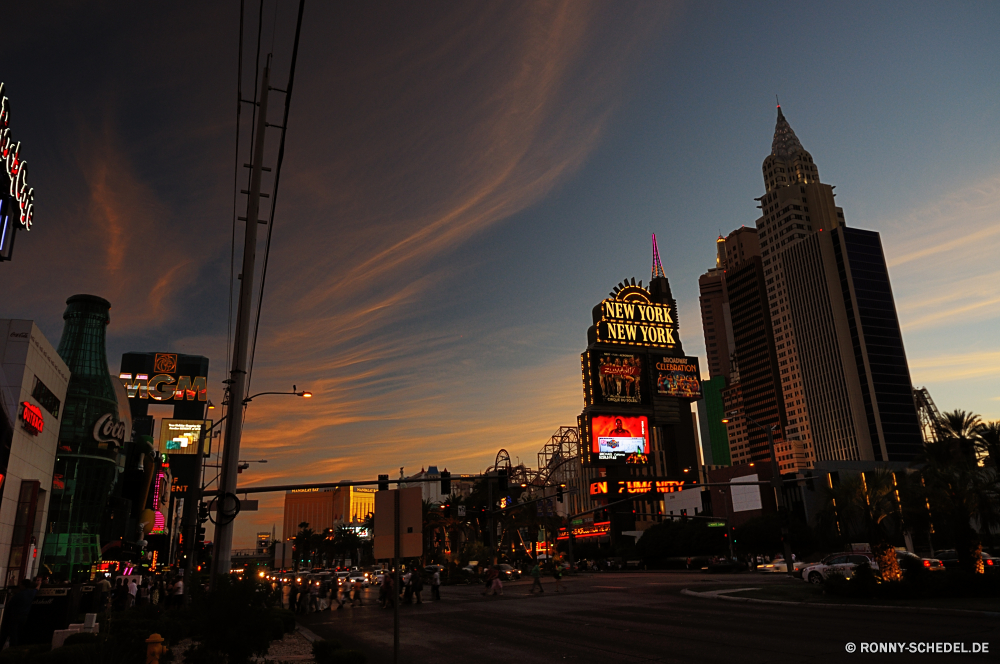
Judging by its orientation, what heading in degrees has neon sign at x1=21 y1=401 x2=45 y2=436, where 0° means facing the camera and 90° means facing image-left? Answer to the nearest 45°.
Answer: approximately 315°

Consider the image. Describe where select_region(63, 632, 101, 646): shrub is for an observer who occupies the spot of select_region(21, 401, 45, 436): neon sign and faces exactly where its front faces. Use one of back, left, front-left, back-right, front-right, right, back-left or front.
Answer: front-right

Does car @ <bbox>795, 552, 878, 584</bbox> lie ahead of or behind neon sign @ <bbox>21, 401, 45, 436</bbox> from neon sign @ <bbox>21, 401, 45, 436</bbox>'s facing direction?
ahead

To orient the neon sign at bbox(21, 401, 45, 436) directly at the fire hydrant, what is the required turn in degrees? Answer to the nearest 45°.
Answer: approximately 45° to its right

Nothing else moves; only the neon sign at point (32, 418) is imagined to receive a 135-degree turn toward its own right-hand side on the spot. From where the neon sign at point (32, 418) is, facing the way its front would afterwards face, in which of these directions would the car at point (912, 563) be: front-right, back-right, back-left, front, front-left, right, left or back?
back-left

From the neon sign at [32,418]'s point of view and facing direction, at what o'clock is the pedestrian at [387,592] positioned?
The pedestrian is roughly at 12 o'clock from the neon sign.

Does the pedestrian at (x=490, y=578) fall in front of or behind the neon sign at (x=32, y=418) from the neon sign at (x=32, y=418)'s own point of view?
in front

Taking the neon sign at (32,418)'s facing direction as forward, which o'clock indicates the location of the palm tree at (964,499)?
The palm tree is roughly at 12 o'clock from the neon sign.

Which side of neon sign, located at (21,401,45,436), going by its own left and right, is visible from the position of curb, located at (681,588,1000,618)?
front

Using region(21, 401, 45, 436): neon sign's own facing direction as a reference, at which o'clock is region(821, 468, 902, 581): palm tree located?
The palm tree is roughly at 12 o'clock from the neon sign.

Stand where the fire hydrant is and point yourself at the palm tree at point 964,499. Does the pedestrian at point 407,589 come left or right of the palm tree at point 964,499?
left

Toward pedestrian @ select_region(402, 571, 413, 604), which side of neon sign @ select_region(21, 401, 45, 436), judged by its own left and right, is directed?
front

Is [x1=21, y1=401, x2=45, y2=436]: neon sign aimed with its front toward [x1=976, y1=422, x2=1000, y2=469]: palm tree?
yes

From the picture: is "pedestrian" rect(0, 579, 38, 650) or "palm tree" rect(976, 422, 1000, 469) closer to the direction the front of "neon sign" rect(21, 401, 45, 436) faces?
the palm tree

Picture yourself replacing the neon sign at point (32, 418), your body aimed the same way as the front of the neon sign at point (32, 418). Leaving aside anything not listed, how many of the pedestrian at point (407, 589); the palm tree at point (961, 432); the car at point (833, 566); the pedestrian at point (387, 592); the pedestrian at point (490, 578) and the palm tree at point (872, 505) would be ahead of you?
6

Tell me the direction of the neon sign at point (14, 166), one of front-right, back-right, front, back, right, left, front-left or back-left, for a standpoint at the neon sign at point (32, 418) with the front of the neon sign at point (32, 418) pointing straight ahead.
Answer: front-right
